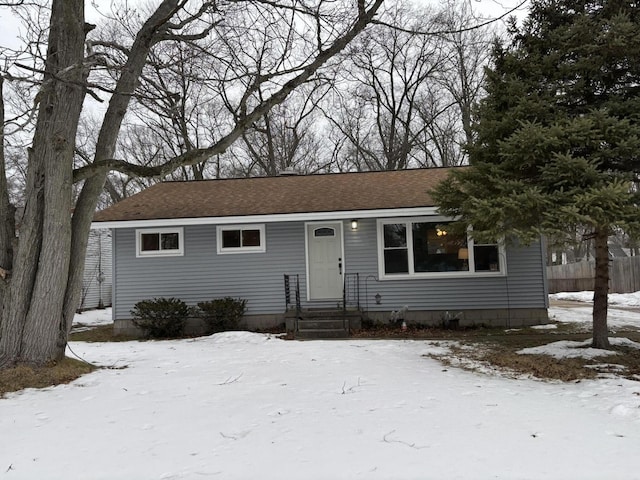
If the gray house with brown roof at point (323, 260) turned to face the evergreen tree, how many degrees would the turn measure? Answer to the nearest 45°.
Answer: approximately 45° to its left

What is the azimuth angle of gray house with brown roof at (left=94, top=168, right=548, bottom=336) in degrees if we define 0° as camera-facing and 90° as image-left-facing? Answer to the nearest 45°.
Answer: approximately 0°

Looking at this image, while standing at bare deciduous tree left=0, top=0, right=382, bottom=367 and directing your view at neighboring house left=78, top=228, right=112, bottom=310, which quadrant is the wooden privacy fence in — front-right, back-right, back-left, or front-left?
front-right

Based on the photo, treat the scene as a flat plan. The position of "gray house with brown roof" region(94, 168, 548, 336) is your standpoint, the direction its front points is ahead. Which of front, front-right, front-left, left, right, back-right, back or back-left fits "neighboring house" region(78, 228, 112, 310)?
back-right

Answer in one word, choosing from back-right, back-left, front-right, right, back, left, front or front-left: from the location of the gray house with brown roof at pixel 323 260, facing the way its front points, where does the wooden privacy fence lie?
back-left

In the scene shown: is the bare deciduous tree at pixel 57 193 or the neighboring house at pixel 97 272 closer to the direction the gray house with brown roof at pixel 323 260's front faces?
the bare deciduous tree

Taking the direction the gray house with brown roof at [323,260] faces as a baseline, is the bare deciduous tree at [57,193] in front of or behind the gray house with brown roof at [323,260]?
in front

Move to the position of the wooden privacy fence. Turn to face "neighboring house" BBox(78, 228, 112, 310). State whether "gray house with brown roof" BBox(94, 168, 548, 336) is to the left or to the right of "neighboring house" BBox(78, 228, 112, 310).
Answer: left
